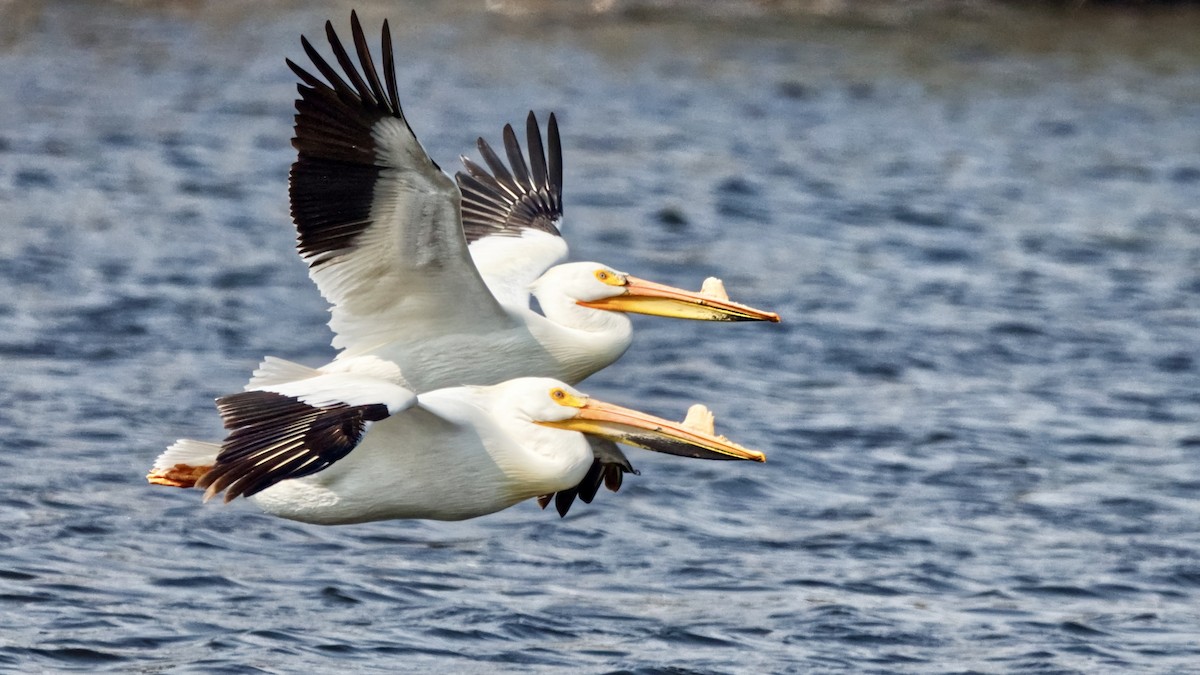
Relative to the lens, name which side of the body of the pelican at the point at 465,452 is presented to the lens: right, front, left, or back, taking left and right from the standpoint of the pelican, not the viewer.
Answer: right

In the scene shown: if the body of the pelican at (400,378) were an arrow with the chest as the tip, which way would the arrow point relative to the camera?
to the viewer's right
